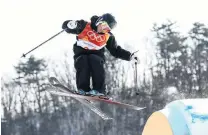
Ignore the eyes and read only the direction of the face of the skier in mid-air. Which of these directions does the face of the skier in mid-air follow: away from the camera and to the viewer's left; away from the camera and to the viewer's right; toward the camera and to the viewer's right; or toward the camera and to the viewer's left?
toward the camera and to the viewer's right

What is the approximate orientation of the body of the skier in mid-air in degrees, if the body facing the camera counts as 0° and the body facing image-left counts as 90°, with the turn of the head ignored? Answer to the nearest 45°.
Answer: approximately 0°
